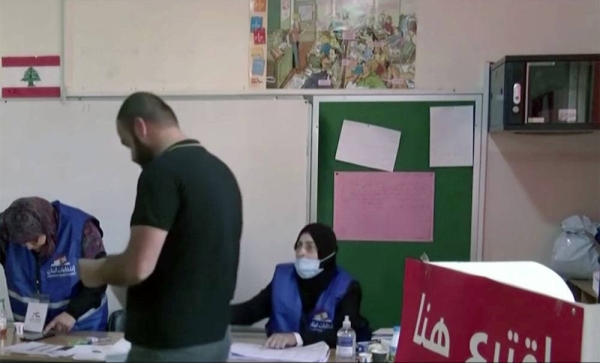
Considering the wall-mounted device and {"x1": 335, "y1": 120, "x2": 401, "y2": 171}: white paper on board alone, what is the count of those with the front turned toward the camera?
2

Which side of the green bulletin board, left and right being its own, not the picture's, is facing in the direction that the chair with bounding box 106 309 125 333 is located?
right

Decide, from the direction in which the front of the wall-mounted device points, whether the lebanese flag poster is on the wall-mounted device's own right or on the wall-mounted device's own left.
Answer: on the wall-mounted device's own right

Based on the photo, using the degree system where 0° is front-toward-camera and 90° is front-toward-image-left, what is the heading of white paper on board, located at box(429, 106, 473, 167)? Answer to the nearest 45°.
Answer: approximately 0°

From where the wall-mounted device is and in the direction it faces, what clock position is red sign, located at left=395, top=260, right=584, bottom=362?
The red sign is roughly at 12 o'clock from the wall-mounted device.

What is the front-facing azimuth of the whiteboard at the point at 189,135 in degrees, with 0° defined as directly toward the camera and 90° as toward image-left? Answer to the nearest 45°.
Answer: approximately 0°

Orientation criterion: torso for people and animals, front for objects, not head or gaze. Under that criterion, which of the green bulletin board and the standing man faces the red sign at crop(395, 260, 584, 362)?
the green bulletin board

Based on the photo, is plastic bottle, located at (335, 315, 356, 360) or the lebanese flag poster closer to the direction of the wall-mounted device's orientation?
the plastic bottle

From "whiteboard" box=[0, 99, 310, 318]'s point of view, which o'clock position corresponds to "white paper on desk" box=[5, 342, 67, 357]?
The white paper on desk is roughly at 1 o'clock from the whiteboard.

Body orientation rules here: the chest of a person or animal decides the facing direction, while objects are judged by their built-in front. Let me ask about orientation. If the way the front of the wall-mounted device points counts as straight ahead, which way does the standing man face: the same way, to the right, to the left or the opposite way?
to the right
